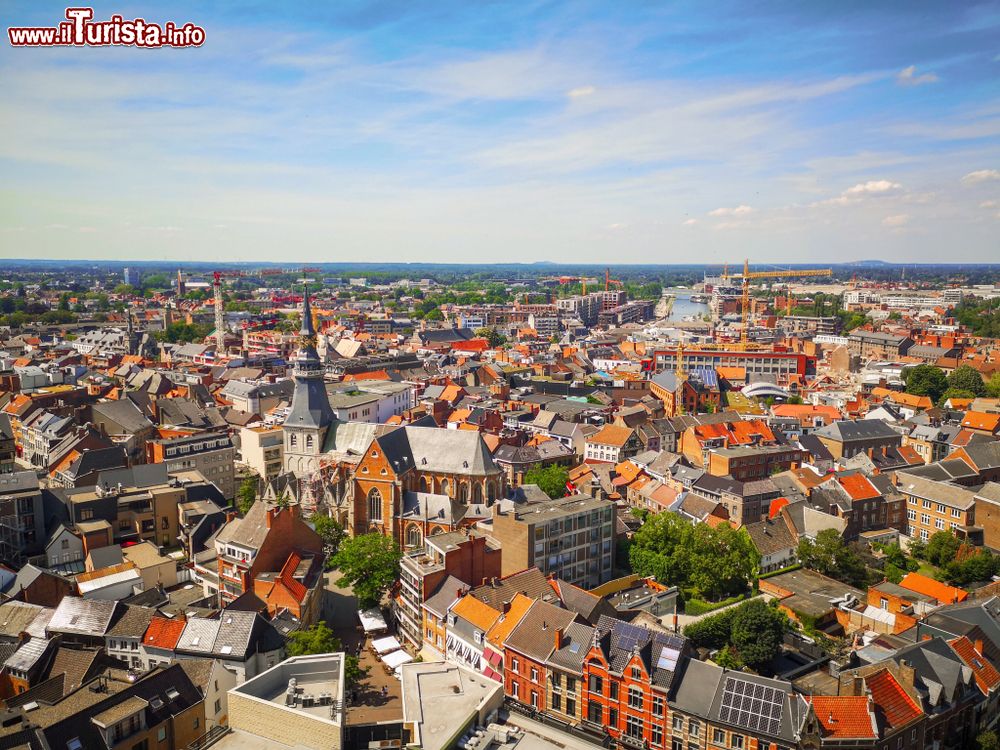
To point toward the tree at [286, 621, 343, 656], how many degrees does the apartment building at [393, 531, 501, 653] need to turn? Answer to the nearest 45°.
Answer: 0° — it already faces it

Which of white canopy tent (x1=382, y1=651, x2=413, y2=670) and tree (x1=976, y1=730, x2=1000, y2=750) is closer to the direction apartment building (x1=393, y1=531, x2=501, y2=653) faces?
the white canopy tent

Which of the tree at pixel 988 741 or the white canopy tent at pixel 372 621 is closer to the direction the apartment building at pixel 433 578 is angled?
the white canopy tent

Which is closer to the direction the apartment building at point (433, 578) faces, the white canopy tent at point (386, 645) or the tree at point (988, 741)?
the white canopy tent

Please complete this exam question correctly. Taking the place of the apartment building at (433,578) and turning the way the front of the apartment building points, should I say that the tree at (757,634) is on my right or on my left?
on my left

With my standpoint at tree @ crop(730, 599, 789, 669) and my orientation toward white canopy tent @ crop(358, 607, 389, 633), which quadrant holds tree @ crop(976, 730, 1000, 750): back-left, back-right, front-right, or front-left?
back-left

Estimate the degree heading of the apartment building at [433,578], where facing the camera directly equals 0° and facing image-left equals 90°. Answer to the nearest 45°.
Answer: approximately 45°

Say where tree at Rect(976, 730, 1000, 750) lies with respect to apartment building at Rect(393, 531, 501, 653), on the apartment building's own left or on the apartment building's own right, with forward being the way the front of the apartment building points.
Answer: on the apartment building's own left

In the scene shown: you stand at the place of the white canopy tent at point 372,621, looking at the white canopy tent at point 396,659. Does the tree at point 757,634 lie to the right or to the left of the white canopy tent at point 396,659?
left
